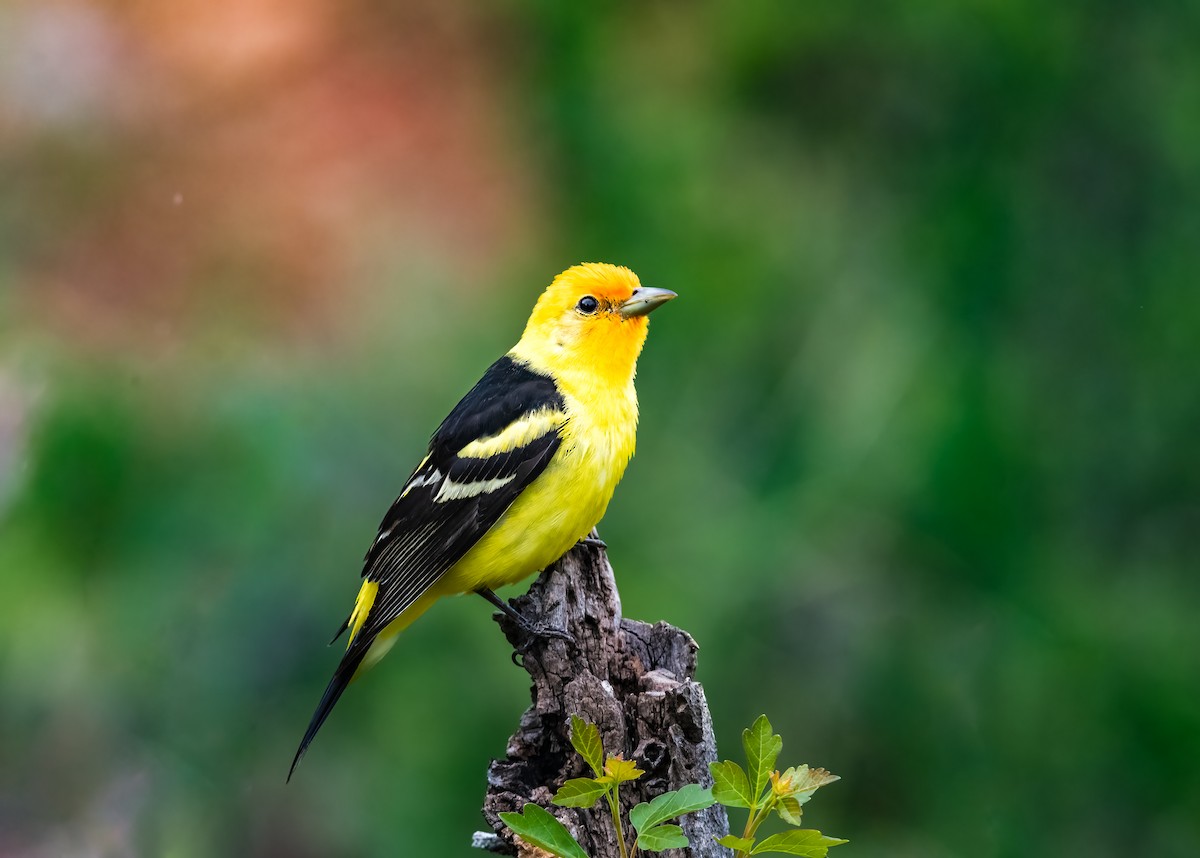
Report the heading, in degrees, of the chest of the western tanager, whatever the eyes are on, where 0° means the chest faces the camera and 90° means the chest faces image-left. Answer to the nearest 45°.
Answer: approximately 270°
